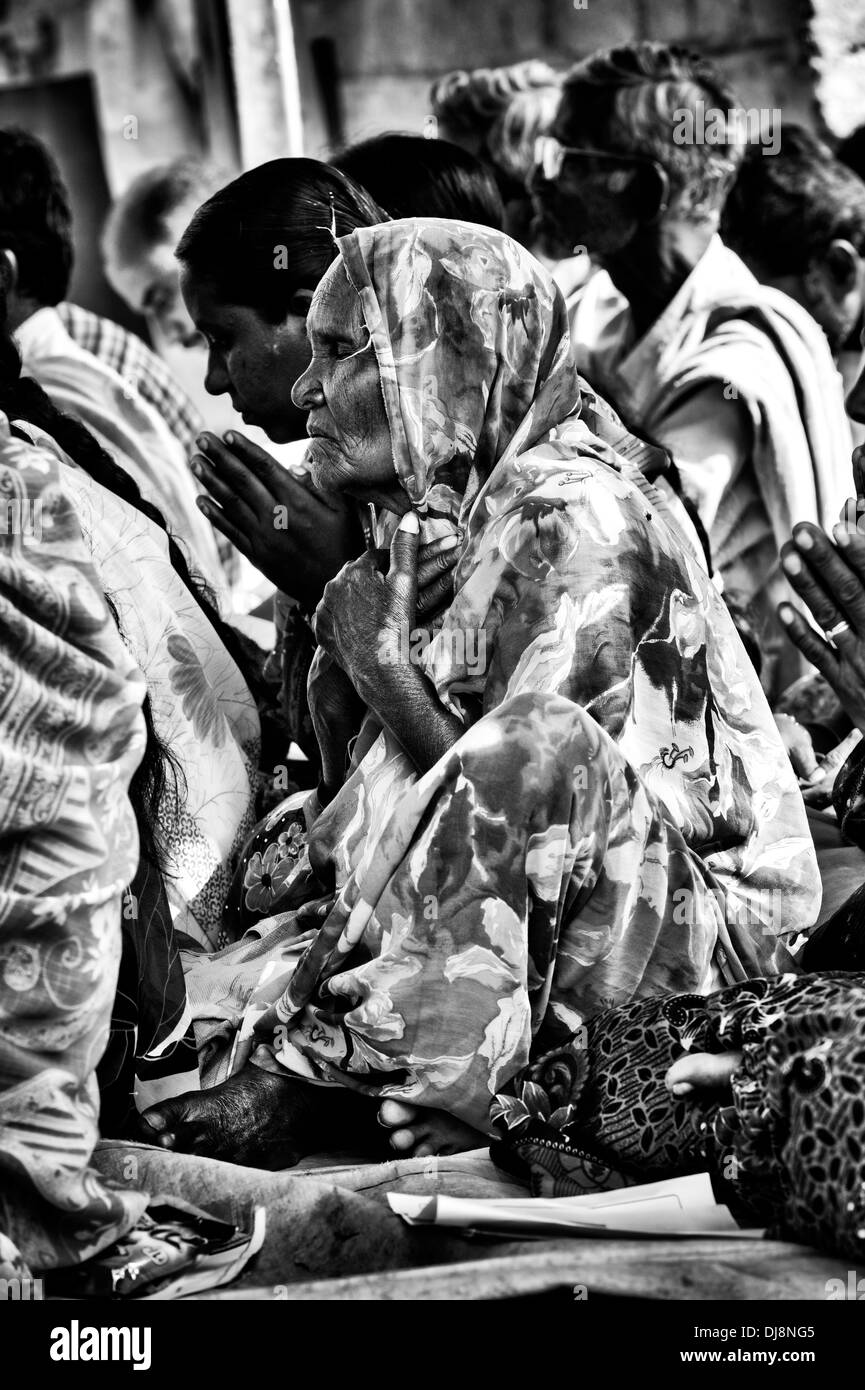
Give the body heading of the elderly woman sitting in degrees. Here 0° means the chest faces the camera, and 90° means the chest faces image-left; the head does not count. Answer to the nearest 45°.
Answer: approximately 90°

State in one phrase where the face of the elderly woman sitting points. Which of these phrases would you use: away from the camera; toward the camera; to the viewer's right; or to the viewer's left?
to the viewer's left

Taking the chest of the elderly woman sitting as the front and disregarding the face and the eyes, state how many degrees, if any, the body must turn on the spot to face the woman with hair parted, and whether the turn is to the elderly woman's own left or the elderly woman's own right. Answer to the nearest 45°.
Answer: approximately 45° to the elderly woman's own right
